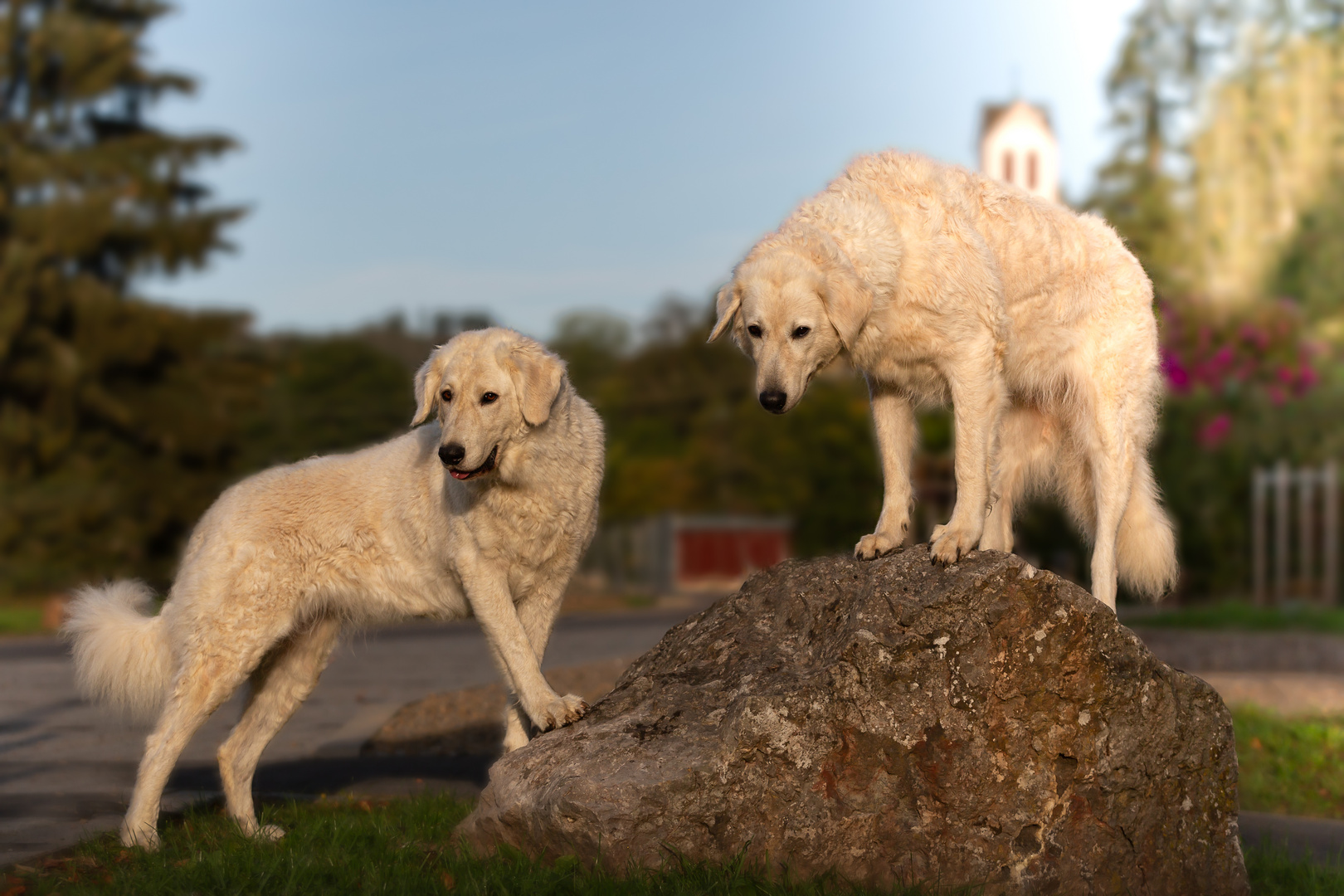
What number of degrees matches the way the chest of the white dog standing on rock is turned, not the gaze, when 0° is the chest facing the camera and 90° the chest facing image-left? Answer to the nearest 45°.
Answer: approximately 45°

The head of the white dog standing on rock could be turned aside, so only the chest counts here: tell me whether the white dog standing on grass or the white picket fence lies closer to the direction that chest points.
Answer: the white dog standing on grass

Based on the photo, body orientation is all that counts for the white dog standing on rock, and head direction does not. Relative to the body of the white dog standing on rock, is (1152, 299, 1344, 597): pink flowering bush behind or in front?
behind

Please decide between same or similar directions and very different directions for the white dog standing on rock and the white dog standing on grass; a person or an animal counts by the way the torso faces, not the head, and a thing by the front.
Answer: very different directions

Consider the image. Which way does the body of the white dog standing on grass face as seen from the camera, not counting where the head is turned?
to the viewer's right

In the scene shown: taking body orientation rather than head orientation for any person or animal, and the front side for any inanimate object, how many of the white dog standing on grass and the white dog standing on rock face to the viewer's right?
1

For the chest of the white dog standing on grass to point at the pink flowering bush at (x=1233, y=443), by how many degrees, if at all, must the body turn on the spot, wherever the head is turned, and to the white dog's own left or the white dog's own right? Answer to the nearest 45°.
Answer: approximately 45° to the white dog's own left
